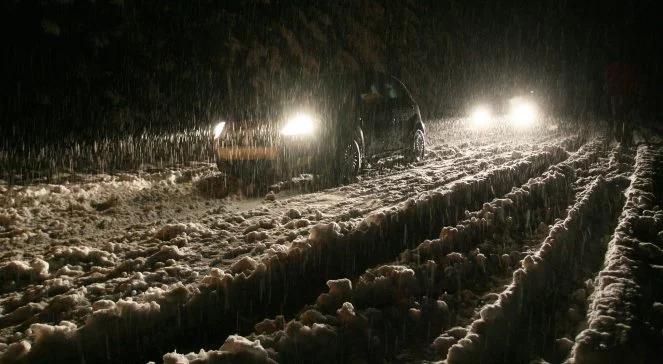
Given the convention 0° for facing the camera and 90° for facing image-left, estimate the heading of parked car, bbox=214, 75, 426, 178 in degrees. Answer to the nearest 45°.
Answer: approximately 45°
